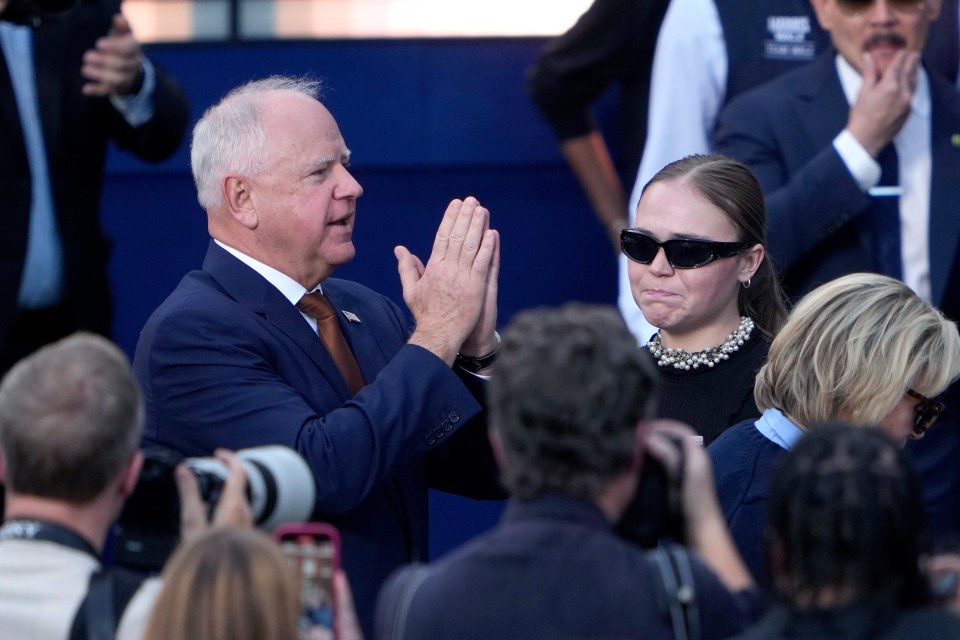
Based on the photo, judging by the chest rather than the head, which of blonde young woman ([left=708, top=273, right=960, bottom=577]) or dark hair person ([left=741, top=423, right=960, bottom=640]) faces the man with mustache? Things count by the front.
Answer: the dark hair person

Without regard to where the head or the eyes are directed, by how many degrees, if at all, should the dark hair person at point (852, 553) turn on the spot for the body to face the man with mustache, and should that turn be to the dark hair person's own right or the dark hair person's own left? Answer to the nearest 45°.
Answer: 0° — they already face them

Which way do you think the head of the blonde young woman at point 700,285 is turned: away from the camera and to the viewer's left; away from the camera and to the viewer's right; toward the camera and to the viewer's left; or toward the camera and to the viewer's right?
toward the camera and to the viewer's left

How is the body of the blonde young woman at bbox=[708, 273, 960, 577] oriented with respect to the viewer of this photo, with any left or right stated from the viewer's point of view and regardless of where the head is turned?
facing to the right of the viewer

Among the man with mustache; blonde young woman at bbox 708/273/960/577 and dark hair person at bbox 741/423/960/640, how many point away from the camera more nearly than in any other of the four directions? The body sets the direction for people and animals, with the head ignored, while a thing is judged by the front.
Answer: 1

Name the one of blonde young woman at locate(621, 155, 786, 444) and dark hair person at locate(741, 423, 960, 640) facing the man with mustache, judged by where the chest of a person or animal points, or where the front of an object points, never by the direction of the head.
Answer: the dark hair person

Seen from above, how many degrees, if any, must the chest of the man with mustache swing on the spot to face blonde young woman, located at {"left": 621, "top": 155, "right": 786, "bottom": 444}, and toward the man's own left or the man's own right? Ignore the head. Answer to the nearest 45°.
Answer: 0° — they already face them

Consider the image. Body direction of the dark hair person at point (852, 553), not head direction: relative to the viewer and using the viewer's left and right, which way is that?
facing away from the viewer

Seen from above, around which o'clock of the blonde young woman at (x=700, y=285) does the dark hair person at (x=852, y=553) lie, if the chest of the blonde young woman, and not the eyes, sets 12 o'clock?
The dark hair person is roughly at 10 o'clock from the blonde young woman.

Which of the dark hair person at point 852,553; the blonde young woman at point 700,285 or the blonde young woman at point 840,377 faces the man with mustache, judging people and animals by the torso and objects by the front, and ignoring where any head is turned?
the dark hair person

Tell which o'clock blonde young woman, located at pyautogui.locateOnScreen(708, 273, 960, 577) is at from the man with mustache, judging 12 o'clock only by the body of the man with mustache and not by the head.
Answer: The blonde young woman is roughly at 12 o'clock from the man with mustache.

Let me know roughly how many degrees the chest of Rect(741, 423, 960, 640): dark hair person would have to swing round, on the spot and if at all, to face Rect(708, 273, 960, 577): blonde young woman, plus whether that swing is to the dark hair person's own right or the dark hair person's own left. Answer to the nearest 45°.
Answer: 0° — they already face them

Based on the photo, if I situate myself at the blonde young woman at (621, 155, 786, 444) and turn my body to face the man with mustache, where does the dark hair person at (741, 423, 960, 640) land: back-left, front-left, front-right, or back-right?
back-right

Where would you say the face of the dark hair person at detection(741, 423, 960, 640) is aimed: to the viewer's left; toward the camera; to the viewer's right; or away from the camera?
away from the camera
